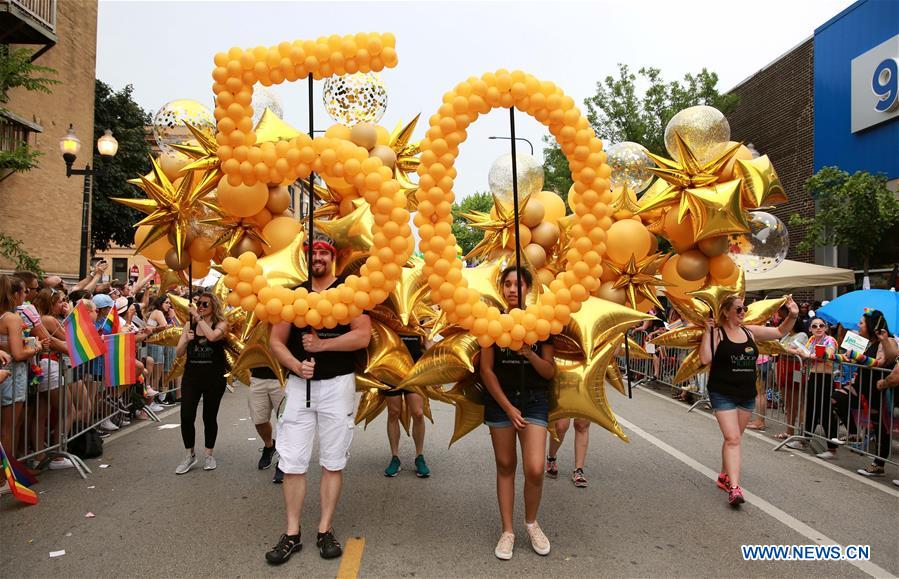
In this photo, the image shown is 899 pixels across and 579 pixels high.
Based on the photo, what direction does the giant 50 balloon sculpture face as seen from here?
toward the camera

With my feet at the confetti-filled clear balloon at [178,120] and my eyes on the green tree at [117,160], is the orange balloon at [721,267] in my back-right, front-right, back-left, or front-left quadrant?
back-right

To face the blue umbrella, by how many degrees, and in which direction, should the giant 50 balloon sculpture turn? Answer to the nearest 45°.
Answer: approximately 135° to its left

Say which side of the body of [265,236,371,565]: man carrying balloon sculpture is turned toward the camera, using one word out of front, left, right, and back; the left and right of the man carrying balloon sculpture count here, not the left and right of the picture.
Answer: front

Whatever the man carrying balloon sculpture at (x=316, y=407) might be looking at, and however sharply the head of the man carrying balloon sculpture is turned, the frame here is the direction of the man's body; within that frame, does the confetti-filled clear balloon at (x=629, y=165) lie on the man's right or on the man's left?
on the man's left

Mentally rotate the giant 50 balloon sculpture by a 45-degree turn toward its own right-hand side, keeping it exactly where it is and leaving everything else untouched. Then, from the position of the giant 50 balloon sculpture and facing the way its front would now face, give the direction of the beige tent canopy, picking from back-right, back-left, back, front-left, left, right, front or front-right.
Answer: back

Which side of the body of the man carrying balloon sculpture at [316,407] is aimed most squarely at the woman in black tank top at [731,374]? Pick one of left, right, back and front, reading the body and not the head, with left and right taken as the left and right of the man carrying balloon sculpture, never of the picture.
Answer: left
